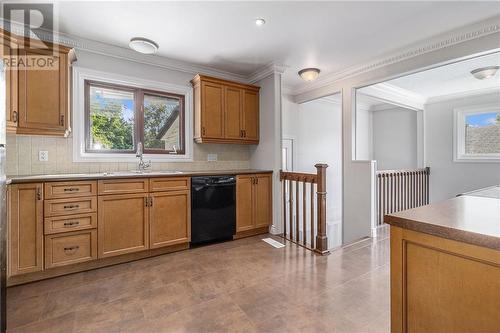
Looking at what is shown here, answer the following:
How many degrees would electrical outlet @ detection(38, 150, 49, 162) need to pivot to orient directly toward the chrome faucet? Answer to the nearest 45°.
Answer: approximately 90° to its left

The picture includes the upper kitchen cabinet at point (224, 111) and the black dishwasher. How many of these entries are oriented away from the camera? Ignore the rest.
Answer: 0

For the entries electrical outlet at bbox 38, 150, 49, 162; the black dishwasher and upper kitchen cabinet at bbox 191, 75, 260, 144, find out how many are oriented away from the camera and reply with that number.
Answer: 0

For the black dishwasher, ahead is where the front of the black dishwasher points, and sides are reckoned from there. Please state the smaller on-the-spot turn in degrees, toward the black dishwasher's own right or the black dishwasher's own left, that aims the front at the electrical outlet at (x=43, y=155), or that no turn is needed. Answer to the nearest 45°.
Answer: approximately 135° to the black dishwasher's own right

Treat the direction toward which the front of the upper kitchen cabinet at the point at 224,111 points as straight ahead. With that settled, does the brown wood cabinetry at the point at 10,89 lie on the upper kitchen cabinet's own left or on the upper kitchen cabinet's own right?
on the upper kitchen cabinet's own right

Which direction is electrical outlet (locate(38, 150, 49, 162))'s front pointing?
toward the camera

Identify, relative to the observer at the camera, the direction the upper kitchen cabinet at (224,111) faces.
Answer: facing the viewer and to the right of the viewer

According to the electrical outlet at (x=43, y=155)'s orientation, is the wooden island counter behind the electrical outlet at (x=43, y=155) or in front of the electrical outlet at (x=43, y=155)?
in front

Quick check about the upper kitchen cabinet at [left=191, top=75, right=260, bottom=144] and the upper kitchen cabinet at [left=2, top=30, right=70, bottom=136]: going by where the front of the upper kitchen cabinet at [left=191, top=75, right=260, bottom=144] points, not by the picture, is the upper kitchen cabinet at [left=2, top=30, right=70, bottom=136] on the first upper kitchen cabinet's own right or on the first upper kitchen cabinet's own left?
on the first upper kitchen cabinet's own right

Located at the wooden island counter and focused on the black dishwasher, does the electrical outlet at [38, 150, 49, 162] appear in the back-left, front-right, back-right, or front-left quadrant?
front-left

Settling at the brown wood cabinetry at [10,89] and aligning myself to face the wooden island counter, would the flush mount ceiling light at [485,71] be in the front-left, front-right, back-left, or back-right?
front-left
